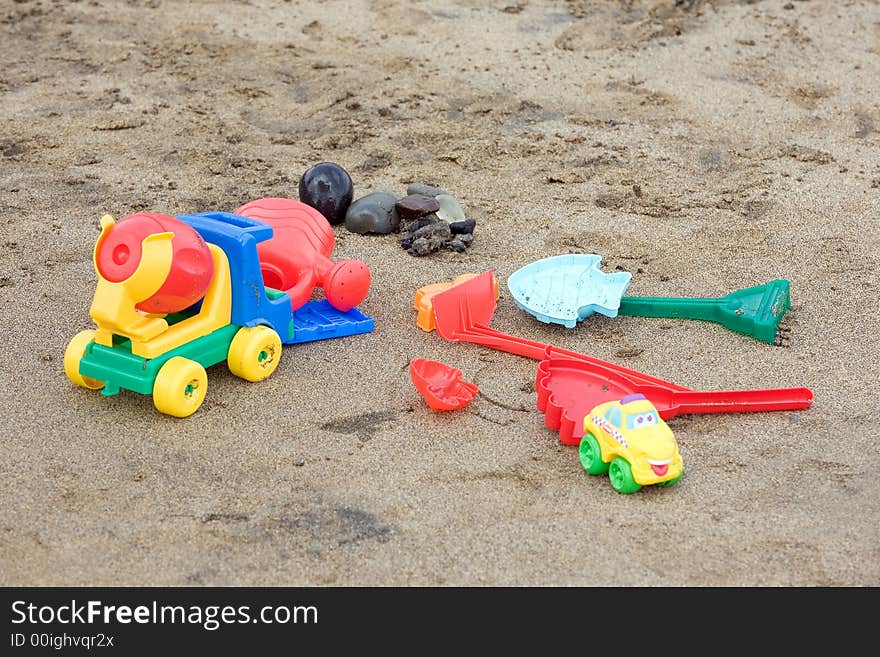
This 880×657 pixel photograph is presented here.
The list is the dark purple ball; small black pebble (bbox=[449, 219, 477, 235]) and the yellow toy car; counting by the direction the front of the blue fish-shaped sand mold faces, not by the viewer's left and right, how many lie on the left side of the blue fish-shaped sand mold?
1

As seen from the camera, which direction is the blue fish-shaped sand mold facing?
to the viewer's left

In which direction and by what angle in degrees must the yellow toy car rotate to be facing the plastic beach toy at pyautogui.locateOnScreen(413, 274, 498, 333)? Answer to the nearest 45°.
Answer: approximately 180°

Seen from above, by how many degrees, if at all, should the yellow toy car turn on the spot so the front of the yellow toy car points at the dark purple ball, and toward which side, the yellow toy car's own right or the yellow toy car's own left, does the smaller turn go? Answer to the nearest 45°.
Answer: approximately 180°

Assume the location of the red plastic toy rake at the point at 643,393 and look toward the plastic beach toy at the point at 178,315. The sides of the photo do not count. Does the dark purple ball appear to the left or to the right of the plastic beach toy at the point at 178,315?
right

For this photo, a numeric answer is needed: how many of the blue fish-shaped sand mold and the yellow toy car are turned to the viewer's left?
1

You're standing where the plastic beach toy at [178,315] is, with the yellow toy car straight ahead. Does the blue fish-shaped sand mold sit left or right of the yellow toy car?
left

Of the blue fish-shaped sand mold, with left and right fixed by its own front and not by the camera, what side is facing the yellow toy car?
left

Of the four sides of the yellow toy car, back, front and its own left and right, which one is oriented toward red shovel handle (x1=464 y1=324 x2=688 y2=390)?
back

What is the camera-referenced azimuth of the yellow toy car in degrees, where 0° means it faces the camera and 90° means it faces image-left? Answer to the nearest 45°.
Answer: approximately 315°

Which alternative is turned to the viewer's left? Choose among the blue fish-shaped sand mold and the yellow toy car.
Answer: the blue fish-shaped sand mold
